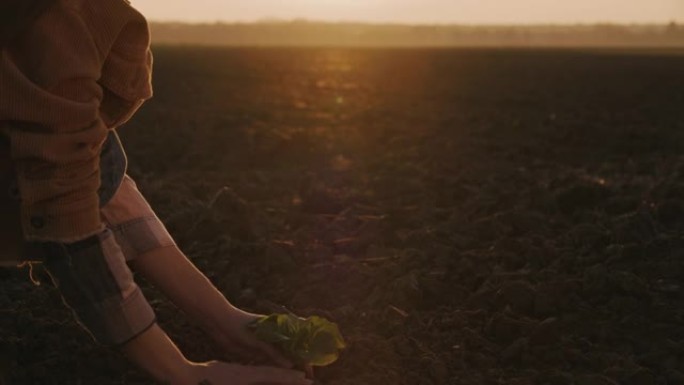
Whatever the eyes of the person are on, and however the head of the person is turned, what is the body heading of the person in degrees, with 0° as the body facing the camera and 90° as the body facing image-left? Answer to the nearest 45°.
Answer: approximately 270°
